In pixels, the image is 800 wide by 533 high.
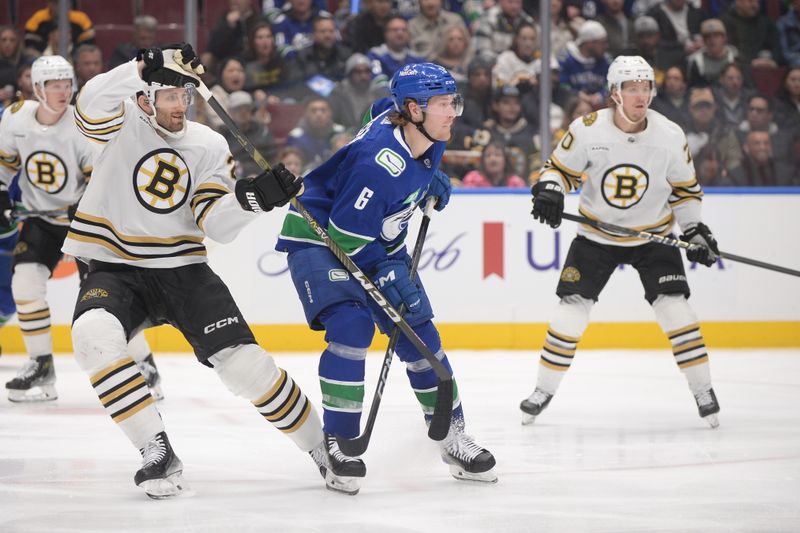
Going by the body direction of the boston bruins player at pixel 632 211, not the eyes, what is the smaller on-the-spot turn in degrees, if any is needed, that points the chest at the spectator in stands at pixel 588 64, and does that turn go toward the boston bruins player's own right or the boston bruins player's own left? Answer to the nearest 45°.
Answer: approximately 180°

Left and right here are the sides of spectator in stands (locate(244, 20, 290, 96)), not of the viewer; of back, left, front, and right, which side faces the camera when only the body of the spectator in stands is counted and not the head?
front

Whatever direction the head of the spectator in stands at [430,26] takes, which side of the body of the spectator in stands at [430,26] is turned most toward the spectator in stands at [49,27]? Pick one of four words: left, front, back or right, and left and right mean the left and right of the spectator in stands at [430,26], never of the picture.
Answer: right

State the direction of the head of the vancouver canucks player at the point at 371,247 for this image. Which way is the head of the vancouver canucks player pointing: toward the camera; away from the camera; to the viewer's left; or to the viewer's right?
to the viewer's right

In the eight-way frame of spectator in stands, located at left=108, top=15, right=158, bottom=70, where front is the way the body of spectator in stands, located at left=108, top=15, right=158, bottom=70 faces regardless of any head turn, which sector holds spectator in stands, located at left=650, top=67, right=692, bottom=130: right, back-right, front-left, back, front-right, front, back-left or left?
left

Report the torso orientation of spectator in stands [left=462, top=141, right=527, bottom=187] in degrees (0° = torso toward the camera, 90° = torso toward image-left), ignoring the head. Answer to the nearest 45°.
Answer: approximately 0°

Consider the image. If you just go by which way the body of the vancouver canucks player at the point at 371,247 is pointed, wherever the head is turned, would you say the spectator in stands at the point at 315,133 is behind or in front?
behind

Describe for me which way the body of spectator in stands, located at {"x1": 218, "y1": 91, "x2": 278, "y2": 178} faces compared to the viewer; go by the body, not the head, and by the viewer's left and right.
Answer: facing the viewer

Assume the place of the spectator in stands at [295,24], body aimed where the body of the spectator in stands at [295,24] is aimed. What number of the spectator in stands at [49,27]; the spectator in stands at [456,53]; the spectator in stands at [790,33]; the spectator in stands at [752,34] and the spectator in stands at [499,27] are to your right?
1

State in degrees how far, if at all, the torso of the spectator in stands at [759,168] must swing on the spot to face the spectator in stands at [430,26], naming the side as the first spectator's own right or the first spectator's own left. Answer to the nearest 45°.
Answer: approximately 90° to the first spectator's own right

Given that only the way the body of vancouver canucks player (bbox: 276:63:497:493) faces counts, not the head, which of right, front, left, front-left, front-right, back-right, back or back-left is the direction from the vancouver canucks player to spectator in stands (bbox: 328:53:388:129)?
back-left

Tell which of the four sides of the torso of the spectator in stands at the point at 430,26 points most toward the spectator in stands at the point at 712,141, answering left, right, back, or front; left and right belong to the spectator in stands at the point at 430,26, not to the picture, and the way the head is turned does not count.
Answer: left
